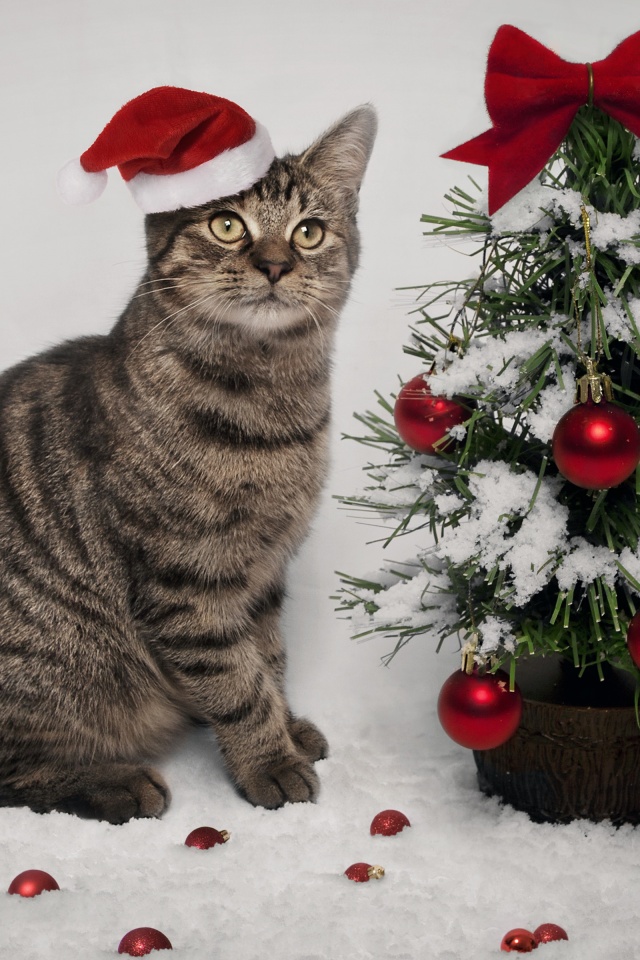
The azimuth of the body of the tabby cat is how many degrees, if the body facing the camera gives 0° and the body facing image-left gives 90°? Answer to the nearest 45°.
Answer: approximately 315°

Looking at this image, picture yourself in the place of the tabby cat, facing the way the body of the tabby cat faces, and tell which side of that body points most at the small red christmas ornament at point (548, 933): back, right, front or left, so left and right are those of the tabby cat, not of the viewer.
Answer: front

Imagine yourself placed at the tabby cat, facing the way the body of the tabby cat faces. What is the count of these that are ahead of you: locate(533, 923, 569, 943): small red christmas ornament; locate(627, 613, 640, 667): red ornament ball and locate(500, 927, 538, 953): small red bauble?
3

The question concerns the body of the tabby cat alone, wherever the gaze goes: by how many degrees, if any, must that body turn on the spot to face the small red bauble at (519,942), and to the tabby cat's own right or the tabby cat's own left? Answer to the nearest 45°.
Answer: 0° — it already faces it

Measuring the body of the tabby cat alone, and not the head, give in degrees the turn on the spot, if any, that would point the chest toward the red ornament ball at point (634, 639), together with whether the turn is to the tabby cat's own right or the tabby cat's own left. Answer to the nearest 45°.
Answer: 0° — it already faces it
